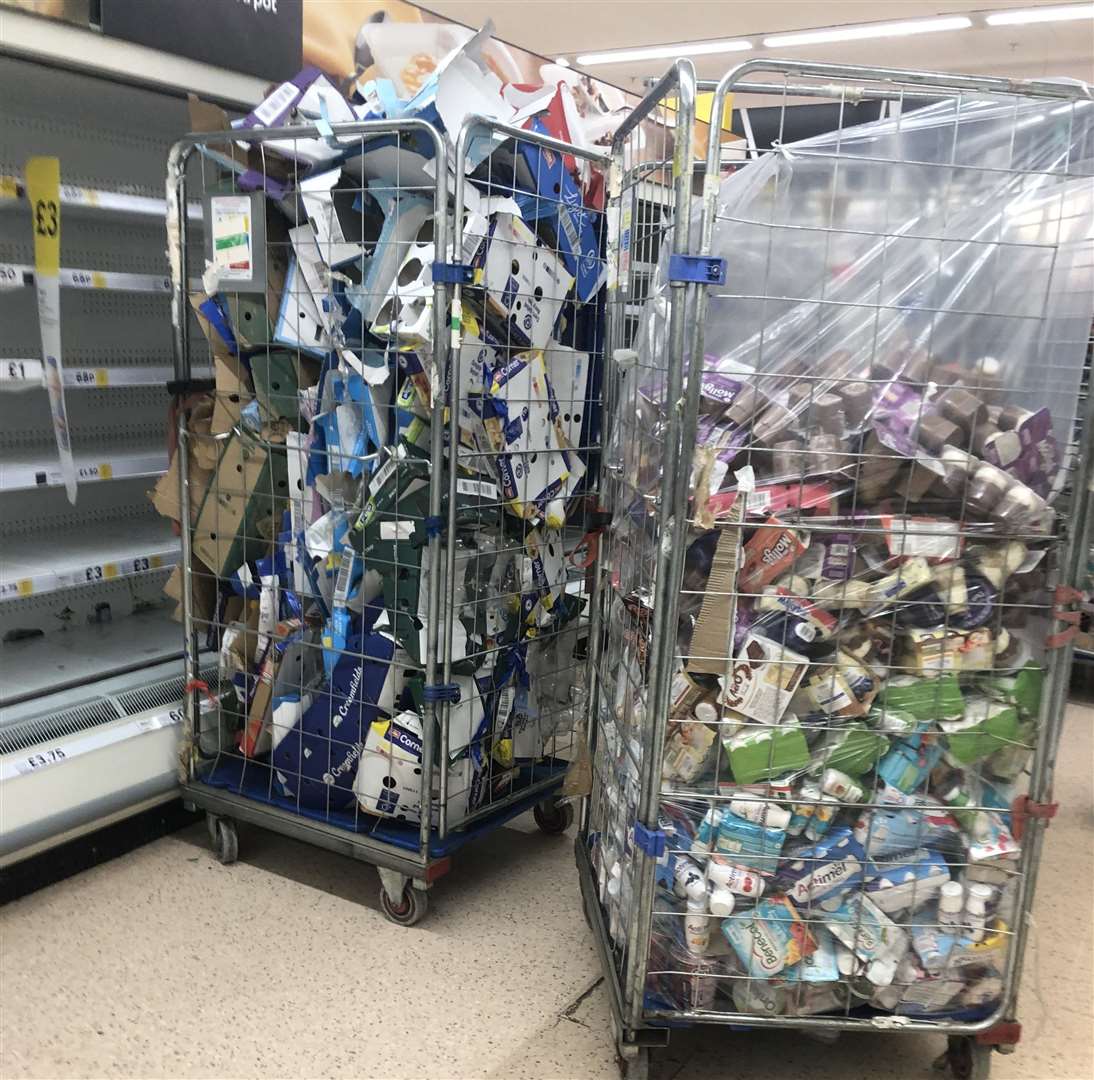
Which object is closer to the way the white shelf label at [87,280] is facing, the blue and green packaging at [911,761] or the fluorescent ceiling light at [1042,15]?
the blue and green packaging

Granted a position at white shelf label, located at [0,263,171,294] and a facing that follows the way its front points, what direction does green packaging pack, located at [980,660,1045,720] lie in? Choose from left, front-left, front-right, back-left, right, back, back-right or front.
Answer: front

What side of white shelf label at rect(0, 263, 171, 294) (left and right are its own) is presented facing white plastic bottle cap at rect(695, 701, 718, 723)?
front

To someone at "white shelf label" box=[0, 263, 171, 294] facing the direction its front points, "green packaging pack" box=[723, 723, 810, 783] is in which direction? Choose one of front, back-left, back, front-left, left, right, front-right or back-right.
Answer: front

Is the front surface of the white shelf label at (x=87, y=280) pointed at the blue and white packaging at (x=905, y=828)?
yes

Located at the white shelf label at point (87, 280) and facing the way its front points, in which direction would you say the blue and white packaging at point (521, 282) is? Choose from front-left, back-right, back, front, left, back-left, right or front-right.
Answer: front

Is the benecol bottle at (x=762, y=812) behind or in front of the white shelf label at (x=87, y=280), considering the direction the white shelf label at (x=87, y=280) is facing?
in front

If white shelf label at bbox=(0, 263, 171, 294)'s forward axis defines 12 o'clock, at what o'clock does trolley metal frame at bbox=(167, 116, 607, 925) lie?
The trolley metal frame is roughly at 12 o'clock from the white shelf label.

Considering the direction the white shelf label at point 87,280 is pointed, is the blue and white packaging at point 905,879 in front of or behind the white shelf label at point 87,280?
in front

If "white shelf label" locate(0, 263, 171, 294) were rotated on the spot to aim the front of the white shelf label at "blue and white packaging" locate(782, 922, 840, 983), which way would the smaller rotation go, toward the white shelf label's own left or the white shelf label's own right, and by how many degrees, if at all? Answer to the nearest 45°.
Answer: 0° — it already faces it

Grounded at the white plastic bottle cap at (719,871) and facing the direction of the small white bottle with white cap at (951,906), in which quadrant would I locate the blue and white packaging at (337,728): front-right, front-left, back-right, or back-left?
back-left

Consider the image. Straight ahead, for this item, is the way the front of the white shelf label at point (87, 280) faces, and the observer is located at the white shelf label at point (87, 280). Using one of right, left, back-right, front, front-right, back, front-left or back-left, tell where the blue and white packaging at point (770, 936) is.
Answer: front

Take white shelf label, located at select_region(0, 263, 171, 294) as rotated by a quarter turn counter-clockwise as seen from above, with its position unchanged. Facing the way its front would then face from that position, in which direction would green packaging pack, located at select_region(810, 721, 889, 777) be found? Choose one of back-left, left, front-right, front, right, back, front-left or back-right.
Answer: right

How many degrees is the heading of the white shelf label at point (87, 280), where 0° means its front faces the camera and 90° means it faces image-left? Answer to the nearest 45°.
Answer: approximately 315°

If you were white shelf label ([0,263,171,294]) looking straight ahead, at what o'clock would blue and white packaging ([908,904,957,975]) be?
The blue and white packaging is roughly at 12 o'clock from the white shelf label.

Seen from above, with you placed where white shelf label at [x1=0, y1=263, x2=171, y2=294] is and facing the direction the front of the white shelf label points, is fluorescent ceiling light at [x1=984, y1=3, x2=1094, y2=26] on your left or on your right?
on your left

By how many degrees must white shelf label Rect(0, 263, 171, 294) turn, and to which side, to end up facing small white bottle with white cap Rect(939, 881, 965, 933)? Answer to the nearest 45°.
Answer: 0° — it already faces it
